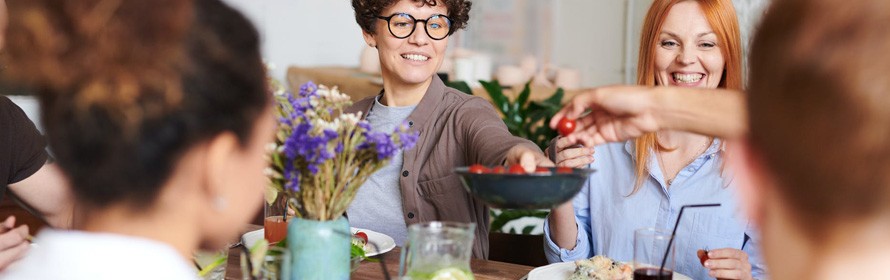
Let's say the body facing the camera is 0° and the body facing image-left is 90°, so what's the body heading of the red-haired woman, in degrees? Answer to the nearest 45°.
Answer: approximately 0°

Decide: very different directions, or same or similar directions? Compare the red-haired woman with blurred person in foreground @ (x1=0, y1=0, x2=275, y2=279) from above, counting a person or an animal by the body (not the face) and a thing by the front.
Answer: very different directions

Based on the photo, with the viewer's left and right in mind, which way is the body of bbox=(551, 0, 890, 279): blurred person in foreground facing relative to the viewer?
facing away from the viewer

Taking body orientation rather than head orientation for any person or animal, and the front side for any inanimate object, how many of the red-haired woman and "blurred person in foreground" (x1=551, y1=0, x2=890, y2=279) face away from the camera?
1

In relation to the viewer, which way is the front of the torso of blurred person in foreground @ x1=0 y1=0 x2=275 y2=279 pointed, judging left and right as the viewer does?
facing away from the viewer and to the right of the viewer

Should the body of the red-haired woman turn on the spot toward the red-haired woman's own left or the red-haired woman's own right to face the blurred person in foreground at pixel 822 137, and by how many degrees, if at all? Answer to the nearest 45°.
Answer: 0° — they already face them

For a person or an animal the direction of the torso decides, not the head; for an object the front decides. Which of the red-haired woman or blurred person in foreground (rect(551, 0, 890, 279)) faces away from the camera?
the blurred person in foreground

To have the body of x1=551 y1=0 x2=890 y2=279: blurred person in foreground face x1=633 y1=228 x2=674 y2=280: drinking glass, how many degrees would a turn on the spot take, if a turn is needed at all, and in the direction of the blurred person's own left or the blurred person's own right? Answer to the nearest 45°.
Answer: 0° — they already face it
